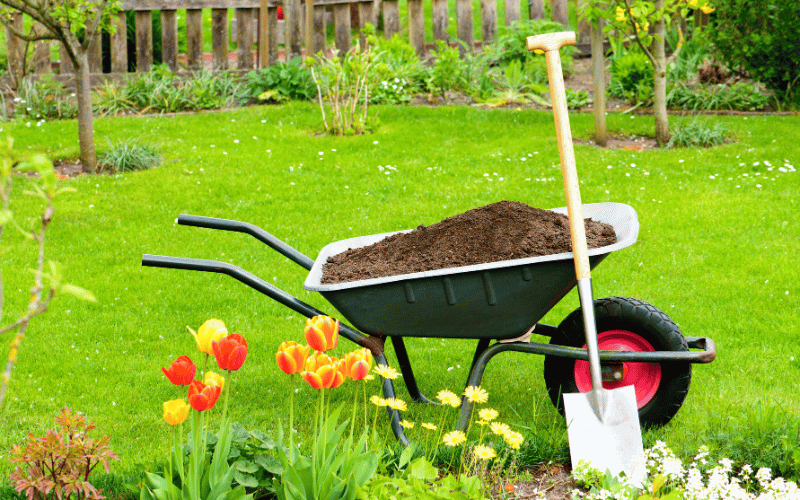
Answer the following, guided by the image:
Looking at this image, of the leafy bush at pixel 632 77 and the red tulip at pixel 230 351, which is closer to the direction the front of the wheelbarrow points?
the leafy bush

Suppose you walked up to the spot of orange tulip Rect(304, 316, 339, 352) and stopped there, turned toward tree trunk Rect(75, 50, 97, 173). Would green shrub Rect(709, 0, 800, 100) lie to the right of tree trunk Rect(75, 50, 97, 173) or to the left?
right

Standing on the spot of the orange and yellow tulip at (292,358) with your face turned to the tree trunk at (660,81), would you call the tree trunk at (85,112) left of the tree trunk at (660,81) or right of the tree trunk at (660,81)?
left

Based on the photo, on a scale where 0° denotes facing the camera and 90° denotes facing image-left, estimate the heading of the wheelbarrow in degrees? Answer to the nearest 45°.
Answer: approximately 270°

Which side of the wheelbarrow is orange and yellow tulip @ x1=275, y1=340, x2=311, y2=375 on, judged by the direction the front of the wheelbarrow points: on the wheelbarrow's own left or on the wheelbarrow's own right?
on the wheelbarrow's own right

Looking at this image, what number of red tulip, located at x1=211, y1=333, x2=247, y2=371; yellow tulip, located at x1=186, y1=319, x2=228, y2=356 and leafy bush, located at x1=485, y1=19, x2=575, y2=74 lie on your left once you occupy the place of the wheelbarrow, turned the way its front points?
1

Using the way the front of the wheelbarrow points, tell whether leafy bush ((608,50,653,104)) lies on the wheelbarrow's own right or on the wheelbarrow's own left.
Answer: on the wheelbarrow's own left

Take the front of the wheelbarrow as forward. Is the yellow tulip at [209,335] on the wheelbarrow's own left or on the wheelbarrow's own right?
on the wheelbarrow's own right

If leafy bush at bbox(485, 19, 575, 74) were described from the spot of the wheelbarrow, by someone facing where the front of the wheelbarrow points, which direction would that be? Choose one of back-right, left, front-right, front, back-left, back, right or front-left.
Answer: left

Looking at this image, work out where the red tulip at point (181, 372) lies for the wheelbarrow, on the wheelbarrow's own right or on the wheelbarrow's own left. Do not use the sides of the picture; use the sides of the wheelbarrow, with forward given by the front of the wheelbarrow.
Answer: on the wheelbarrow's own right

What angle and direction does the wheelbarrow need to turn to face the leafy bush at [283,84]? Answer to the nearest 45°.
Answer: approximately 90° to its left

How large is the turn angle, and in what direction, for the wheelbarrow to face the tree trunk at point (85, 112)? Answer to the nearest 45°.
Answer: approximately 135° to its left

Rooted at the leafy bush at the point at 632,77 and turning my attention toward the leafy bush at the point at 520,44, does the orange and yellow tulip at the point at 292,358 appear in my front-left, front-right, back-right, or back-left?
back-left

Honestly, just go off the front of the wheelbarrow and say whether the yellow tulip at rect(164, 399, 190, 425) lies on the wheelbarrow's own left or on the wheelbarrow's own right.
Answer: on the wheelbarrow's own right
